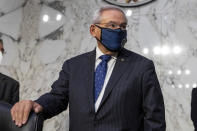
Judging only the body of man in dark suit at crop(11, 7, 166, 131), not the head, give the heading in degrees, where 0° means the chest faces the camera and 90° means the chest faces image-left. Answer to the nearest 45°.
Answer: approximately 45°

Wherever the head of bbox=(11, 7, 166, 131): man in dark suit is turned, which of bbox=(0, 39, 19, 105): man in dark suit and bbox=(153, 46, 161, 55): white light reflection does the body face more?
the man in dark suit

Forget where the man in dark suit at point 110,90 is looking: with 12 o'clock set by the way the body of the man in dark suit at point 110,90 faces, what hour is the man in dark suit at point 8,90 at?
the man in dark suit at point 8,90 is roughly at 3 o'clock from the man in dark suit at point 110,90.

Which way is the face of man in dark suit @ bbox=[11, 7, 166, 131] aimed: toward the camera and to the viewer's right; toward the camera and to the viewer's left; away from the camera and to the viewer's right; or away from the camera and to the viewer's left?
toward the camera and to the viewer's right
